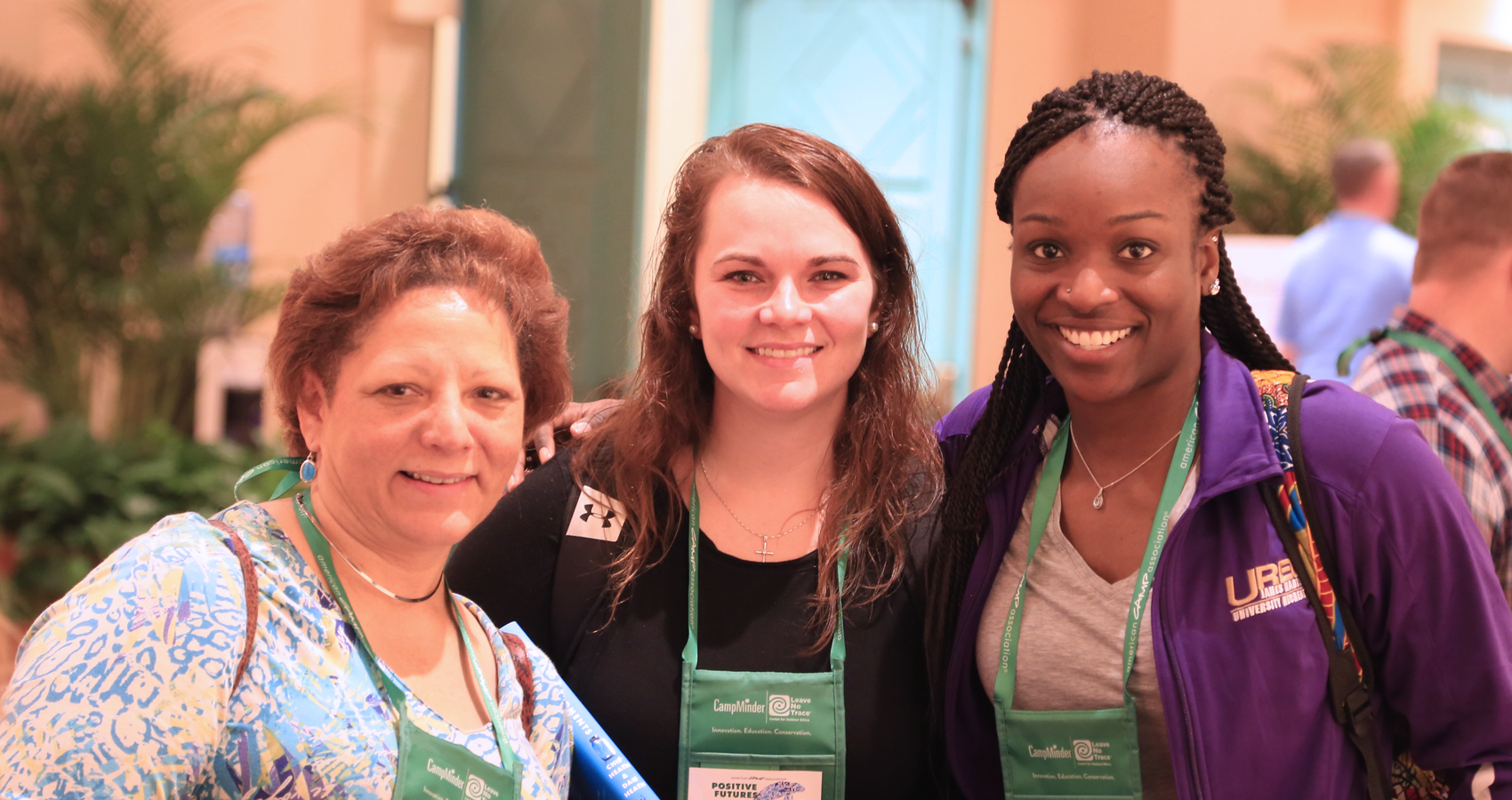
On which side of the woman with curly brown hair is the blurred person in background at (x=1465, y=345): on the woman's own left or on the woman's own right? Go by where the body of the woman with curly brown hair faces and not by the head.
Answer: on the woman's own left

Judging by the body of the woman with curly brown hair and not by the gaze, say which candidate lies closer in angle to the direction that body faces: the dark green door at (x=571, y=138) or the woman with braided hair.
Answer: the woman with braided hair

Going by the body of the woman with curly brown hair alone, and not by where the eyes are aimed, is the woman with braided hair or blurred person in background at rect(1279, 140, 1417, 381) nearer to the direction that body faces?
the woman with braided hair

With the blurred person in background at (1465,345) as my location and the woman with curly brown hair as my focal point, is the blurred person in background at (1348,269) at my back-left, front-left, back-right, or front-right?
back-right

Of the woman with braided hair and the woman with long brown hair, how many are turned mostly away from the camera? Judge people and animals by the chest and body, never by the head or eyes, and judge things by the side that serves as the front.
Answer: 0

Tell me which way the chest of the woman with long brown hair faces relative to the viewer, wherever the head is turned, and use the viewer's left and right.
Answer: facing the viewer

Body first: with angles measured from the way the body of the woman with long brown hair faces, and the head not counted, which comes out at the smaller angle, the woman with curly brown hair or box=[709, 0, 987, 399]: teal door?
the woman with curly brown hair

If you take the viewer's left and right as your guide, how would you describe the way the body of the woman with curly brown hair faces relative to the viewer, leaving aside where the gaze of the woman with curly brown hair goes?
facing the viewer and to the right of the viewer

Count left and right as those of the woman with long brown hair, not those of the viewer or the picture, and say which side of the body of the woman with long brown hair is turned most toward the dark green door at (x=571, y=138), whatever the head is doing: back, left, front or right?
back

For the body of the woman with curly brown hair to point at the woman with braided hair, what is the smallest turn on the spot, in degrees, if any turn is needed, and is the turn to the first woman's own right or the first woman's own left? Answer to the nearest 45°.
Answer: approximately 45° to the first woman's own left

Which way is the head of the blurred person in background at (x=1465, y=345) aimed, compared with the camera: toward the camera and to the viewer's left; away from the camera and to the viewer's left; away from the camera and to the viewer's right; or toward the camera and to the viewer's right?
away from the camera and to the viewer's right

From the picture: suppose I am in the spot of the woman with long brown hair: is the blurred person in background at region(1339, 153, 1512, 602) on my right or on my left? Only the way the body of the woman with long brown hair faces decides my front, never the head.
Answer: on my left
